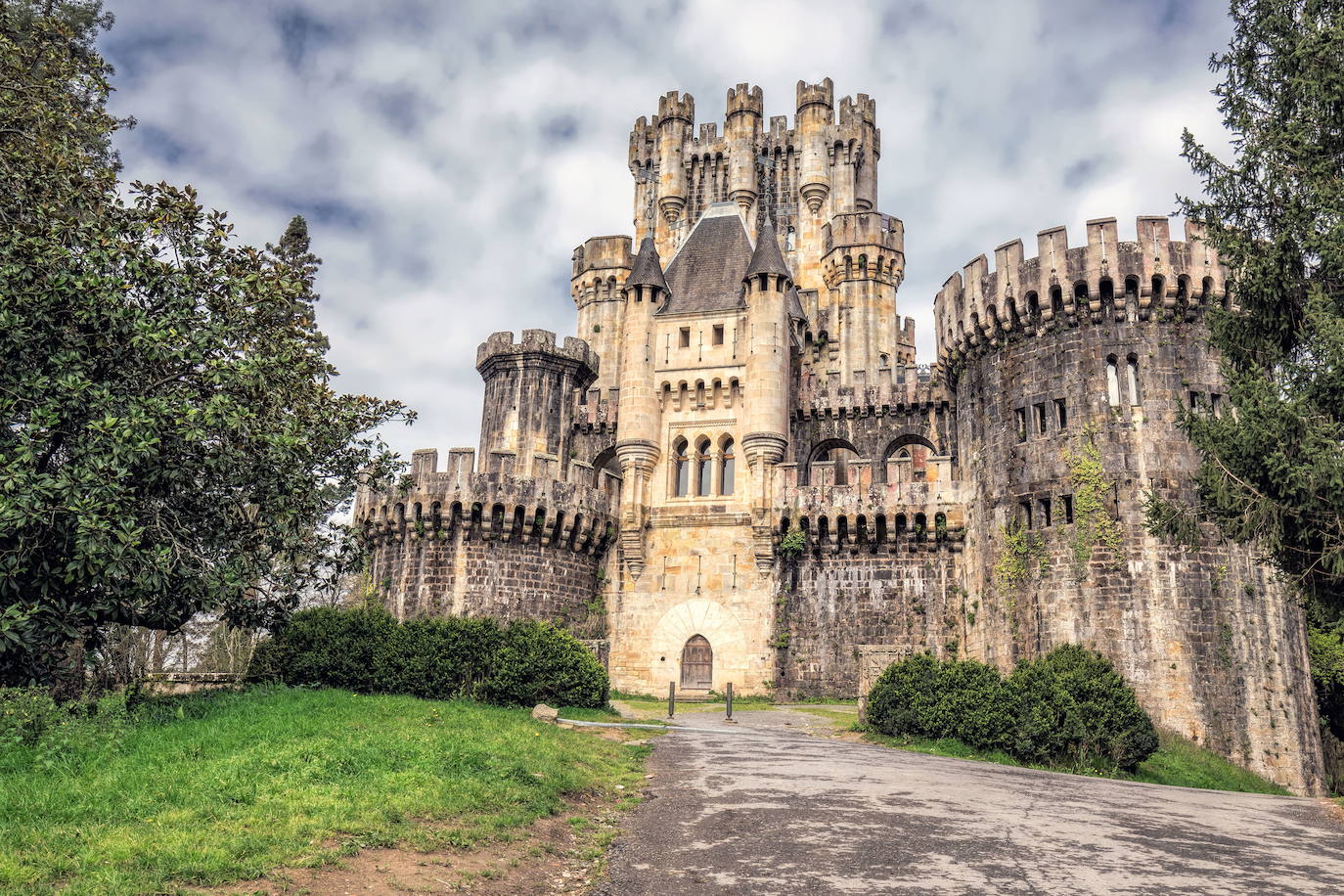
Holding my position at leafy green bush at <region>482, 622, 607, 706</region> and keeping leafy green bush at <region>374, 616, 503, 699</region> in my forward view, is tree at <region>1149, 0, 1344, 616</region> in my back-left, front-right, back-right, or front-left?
back-left

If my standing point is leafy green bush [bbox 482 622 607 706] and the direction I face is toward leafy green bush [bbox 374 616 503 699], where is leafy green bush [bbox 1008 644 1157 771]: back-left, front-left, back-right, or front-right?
back-left

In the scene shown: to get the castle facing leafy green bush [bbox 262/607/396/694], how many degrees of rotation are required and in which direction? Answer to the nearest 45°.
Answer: approximately 45° to its right

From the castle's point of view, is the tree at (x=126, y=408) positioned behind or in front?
in front

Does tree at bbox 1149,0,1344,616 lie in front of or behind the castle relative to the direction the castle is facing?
in front

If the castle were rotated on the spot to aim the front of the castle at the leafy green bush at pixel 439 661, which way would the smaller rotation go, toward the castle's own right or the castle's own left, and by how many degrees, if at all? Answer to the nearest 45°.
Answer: approximately 45° to the castle's own right

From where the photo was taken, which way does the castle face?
toward the camera
